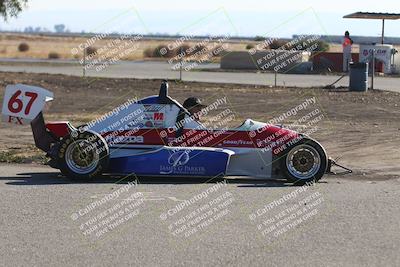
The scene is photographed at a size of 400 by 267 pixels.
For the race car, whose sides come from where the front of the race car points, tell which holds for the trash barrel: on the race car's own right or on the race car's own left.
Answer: on the race car's own left

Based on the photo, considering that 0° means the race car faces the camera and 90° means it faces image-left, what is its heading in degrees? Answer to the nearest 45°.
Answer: approximately 270°

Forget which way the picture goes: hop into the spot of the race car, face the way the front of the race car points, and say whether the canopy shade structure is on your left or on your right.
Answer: on your left
